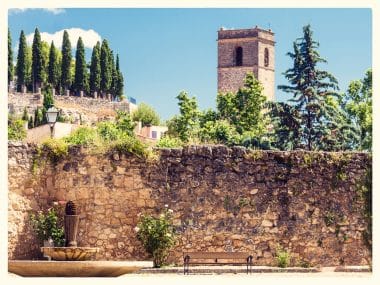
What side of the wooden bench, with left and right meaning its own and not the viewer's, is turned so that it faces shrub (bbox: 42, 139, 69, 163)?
right

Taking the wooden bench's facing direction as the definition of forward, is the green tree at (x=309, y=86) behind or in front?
behind

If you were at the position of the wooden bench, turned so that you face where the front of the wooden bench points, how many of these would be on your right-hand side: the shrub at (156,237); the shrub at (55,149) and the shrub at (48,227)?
3

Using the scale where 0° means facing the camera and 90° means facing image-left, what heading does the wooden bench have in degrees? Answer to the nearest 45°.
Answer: approximately 0°

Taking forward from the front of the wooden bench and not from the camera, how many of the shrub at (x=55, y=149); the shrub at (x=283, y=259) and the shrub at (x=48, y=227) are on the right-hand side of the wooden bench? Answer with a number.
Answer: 2

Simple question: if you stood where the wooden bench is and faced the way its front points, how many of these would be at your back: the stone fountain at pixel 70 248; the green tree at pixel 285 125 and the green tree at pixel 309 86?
2

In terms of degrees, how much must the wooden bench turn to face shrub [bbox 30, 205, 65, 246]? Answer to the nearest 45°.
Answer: approximately 90° to its right

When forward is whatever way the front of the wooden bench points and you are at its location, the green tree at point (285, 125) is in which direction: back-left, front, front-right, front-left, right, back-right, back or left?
back

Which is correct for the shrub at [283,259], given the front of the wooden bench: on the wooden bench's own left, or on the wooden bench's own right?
on the wooden bench's own left

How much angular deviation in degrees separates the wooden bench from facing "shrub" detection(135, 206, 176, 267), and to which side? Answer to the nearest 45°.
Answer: approximately 90° to its right
